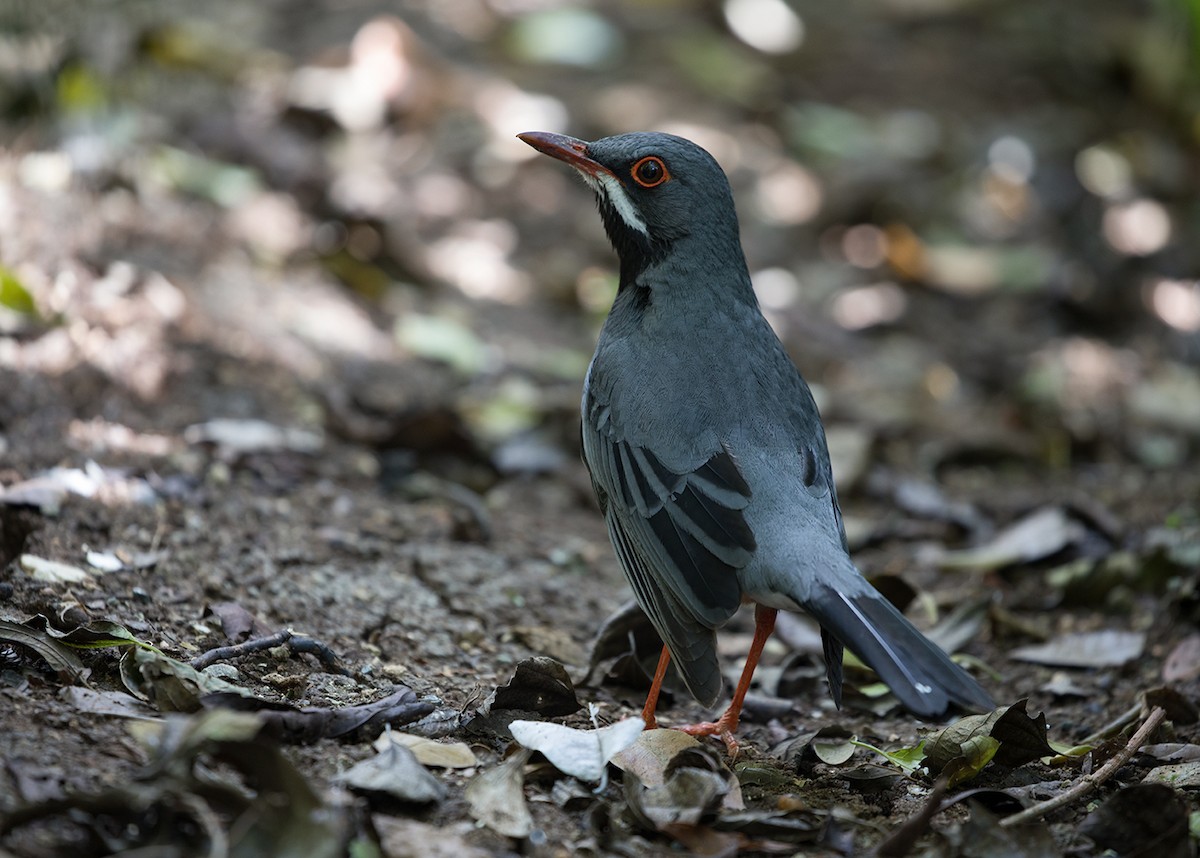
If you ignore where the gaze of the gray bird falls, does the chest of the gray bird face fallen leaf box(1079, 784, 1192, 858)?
no

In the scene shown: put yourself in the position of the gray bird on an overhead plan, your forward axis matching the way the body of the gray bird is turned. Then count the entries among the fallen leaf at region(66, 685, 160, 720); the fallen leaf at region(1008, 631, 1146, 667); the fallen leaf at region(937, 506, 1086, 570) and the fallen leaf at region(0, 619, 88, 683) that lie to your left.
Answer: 2

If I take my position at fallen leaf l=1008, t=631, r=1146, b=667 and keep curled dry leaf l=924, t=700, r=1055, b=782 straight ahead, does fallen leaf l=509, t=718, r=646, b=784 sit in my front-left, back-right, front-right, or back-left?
front-right

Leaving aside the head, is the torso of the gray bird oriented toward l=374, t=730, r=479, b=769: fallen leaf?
no

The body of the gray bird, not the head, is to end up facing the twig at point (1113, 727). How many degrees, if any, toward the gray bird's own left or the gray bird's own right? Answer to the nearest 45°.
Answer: approximately 135° to the gray bird's own right

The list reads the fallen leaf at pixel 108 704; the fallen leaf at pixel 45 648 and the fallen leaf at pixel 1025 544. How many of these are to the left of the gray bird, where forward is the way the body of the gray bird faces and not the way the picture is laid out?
2

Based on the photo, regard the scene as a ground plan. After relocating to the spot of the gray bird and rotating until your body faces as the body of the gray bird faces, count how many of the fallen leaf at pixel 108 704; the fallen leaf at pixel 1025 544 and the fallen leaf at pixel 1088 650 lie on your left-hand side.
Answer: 1

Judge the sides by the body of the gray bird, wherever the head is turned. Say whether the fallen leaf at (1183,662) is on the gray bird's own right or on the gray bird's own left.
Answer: on the gray bird's own right

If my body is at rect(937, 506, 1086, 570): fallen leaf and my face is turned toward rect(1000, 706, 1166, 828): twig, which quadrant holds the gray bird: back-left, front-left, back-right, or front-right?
front-right

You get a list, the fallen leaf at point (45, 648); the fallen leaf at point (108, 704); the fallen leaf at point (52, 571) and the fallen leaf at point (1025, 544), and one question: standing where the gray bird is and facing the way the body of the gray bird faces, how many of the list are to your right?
1

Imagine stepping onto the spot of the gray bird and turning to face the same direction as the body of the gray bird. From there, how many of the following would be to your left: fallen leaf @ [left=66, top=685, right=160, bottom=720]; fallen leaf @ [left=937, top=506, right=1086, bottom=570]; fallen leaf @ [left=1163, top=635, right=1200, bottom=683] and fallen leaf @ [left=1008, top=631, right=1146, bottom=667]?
1

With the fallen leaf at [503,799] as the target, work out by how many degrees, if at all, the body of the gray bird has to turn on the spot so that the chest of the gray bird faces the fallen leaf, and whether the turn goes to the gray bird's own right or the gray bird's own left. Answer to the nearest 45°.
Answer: approximately 135° to the gray bird's own left

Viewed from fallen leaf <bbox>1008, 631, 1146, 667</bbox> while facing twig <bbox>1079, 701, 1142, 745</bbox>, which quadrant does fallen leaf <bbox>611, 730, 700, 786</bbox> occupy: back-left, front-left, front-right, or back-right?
front-right

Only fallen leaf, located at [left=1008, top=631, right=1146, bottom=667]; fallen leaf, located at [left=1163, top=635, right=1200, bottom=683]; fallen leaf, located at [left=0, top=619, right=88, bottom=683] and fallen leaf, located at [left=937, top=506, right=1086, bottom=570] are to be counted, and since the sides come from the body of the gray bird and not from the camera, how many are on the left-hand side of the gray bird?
1

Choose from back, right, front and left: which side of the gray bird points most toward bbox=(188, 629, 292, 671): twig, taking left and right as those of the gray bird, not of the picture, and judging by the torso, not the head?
front

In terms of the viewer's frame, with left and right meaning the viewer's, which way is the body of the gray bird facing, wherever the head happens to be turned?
facing away from the viewer and to the left of the viewer

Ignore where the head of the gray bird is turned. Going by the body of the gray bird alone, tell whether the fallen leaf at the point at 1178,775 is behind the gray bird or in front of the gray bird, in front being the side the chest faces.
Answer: behind
